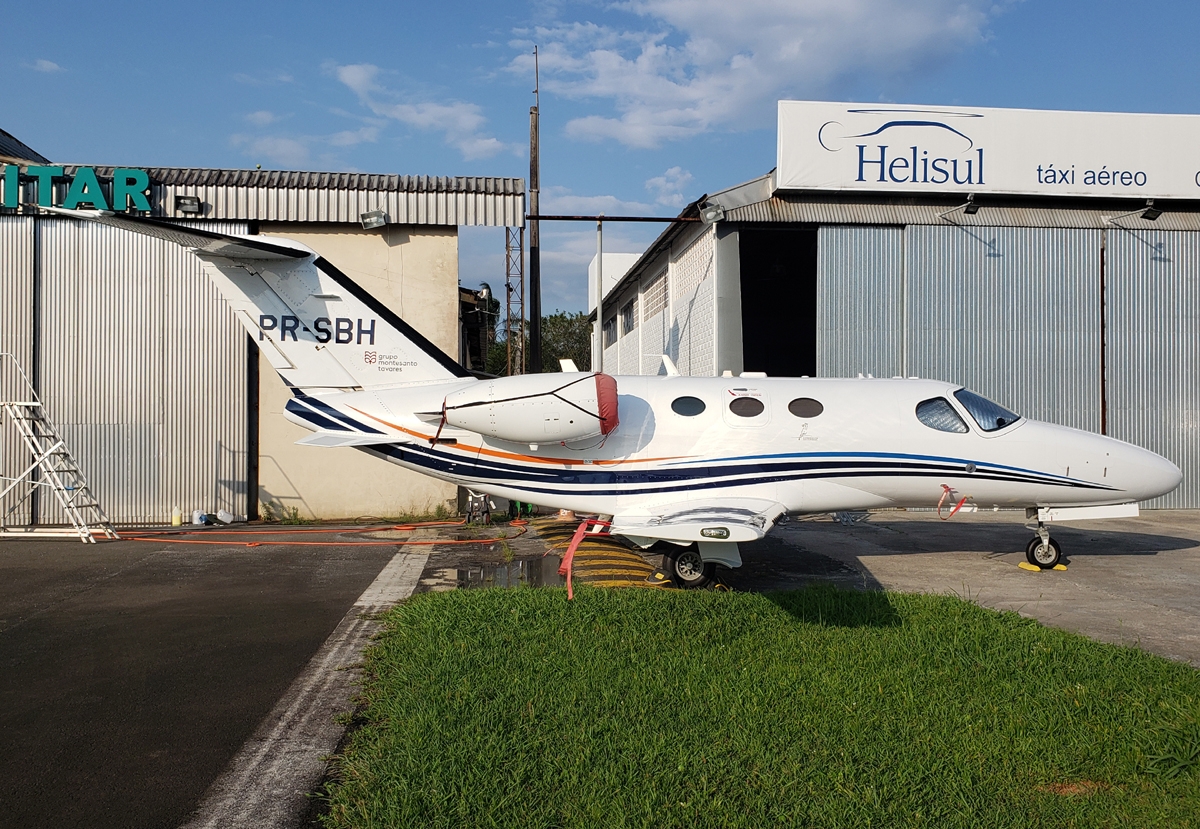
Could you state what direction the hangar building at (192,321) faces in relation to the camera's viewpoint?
facing the viewer

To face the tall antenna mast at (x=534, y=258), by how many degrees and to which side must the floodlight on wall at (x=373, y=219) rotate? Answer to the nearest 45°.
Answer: approximately 90° to its left

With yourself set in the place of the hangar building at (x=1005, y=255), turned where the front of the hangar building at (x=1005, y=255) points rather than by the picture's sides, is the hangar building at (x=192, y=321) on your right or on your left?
on your right

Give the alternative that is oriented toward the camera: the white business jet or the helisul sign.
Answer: the helisul sign

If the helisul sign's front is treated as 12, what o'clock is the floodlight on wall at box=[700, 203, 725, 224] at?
The floodlight on wall is roughly at 2 o'clock from the helisul sign.

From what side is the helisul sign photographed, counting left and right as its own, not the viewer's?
front

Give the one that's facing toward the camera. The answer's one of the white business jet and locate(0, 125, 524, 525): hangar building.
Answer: the hangar building

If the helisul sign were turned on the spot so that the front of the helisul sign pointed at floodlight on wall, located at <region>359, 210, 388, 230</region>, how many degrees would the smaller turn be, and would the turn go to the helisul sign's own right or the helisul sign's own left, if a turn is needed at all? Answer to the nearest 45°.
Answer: approximately 45° to the helisul sign's own right

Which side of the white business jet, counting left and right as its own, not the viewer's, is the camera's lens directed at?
right

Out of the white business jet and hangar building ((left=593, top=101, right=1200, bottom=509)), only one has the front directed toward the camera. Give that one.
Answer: the hangar building

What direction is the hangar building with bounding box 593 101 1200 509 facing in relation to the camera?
toward the camera

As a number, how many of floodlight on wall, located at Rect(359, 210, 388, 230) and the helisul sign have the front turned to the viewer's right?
0

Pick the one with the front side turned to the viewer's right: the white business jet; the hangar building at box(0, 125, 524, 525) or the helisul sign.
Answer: the white business jet

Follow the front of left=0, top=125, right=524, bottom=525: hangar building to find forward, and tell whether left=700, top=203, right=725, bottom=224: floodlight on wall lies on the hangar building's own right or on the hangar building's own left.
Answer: on the hangar building's own left
